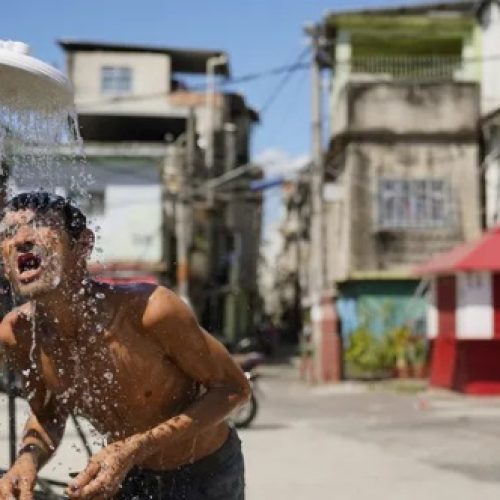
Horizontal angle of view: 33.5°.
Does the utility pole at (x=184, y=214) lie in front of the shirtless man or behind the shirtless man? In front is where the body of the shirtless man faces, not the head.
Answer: behind

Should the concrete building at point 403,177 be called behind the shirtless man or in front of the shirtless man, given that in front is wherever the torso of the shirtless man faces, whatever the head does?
behind

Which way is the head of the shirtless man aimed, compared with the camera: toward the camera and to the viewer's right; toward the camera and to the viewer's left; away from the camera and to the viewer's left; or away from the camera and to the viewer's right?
toward the camera and to the viewer's left

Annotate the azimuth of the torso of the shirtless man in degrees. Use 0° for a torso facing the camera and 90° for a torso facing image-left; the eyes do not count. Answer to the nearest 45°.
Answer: approximately 45°

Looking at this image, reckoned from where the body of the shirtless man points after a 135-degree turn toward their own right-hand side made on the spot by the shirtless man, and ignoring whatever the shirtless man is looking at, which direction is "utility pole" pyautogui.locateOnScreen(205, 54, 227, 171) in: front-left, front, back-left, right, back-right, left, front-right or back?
front

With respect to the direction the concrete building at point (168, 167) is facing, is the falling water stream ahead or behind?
ahead

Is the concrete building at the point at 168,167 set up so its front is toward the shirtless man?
yes

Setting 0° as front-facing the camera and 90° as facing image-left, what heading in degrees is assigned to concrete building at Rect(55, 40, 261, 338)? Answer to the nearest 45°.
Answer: approximately 0°

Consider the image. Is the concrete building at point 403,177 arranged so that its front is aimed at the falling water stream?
yes

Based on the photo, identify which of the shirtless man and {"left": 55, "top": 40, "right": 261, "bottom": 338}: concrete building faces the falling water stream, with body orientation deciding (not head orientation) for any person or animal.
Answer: the concrete building

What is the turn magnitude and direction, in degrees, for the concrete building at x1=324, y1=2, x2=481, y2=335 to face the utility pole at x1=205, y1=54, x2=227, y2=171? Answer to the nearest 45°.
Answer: approximately 135° to its right

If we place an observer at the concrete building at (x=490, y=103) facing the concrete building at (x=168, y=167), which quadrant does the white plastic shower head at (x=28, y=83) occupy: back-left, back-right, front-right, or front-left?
back-left

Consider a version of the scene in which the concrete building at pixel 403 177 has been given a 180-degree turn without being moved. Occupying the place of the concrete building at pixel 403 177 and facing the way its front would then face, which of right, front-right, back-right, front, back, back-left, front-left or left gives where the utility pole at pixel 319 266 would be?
back-left

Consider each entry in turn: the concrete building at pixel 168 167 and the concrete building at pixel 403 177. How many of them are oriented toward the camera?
2
